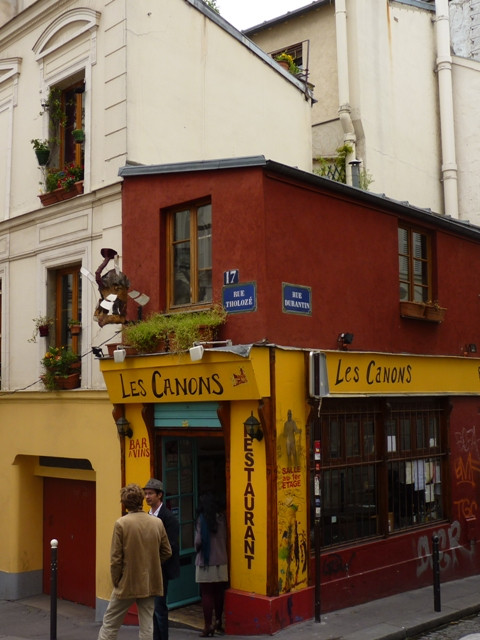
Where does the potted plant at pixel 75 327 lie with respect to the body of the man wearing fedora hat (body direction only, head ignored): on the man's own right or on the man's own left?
on the man's own right

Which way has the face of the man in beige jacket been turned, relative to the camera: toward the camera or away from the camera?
away from the camera

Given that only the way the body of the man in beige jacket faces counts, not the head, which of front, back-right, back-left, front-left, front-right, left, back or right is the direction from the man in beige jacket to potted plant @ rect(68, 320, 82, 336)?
front

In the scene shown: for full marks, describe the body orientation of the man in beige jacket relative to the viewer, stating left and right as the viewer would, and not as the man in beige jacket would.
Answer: facing away from the viewer

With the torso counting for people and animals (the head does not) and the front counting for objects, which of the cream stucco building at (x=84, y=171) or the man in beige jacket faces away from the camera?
the man in beige jacket

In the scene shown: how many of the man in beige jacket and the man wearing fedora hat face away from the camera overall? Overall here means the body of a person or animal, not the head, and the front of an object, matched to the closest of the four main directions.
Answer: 1

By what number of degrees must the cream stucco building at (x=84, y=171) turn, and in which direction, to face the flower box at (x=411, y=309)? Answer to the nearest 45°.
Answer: approximately 135° to its left

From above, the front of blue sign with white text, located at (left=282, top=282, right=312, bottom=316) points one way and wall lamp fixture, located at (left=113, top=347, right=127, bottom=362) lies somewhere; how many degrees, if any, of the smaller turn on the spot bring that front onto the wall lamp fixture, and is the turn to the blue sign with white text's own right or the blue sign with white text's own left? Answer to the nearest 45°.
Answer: approximately 135° to the blue sign with white text's own right

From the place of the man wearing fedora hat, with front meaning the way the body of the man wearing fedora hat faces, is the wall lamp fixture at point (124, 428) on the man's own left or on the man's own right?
on the man's own right

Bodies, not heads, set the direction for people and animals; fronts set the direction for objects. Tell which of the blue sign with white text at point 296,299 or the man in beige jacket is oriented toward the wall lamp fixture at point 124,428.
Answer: the man in beige jacket

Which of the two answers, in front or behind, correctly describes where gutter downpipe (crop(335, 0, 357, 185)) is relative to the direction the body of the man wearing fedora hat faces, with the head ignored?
behind

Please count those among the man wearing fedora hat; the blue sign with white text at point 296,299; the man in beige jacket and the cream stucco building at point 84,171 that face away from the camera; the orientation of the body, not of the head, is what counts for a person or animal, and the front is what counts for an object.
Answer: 1

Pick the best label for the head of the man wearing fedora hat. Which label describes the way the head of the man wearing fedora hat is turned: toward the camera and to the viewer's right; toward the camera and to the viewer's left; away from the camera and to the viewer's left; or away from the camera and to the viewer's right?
toward the camera and to the viewer's left

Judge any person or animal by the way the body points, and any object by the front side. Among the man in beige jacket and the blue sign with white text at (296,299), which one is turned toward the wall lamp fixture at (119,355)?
the man in beige jacket
